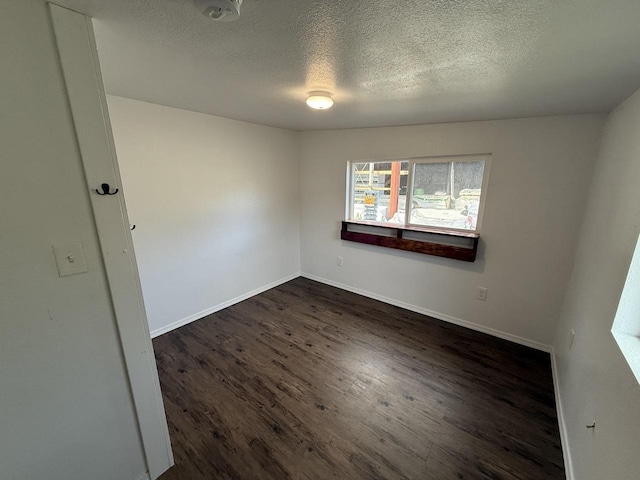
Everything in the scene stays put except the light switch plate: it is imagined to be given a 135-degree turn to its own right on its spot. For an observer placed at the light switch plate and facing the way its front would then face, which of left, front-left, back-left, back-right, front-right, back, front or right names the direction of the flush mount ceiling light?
back-right

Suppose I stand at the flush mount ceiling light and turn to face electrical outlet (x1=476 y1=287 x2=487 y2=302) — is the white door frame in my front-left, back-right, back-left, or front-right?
back-right

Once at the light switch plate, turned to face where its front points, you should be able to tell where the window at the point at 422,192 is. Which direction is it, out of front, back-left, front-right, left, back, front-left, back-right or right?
left

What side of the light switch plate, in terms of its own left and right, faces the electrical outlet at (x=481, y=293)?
left
